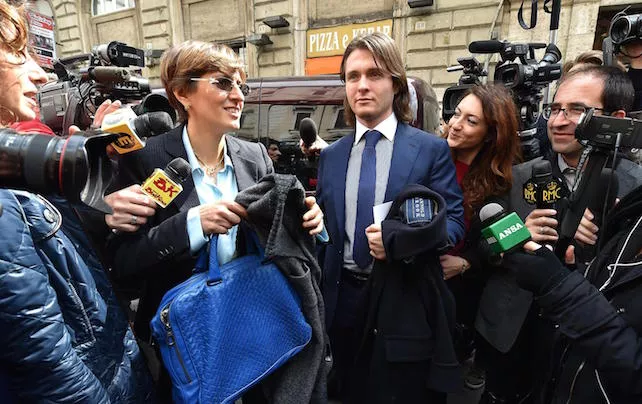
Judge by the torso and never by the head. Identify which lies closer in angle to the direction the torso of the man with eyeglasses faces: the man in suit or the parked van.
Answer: the man in suit

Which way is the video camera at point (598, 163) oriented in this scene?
to the viewer's left

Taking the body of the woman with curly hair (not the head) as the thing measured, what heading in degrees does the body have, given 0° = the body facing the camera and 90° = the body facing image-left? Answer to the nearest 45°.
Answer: approximately 45°

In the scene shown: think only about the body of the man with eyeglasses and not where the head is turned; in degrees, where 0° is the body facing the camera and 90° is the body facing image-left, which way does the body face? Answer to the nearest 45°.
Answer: approximately 45°

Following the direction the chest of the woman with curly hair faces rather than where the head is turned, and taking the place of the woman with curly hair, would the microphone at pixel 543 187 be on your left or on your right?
on your left

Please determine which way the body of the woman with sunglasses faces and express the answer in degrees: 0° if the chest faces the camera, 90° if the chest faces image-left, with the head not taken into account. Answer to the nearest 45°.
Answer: approximately 315°
